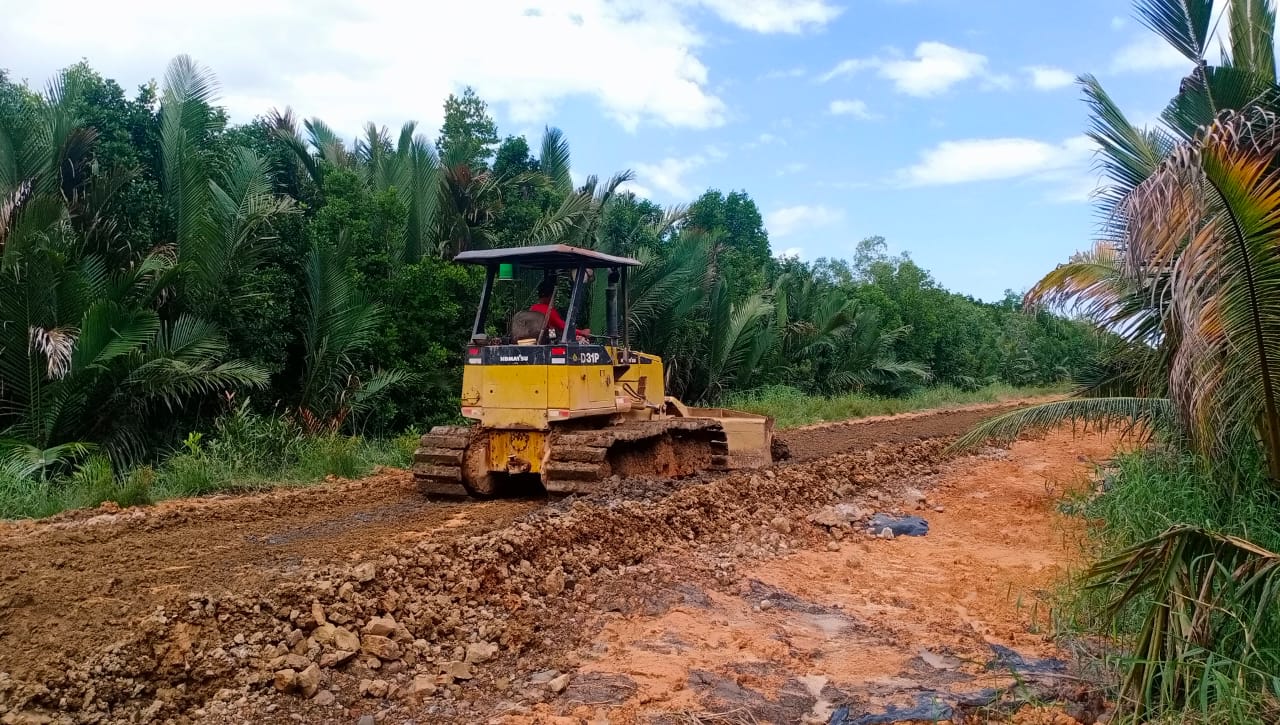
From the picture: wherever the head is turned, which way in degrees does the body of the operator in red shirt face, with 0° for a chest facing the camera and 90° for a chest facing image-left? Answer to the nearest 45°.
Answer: approximately 225°

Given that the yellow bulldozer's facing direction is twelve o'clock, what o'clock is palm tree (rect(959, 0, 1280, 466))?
The palm tree is roughly at 3 o'clock from the yellow bulldozer.

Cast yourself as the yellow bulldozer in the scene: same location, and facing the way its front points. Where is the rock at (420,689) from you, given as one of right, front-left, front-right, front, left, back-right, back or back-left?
back-right

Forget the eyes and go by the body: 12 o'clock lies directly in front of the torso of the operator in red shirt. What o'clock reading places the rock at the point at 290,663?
The rock is roughly at 5 o'clock from the operator in red shirt.

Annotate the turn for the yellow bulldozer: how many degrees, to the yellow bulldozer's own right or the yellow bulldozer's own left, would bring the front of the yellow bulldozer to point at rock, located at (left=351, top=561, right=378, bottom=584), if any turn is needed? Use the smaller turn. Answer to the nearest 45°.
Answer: approximately 135° to the yellow bulldozer's own right

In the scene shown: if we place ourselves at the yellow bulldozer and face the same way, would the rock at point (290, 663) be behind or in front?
behind

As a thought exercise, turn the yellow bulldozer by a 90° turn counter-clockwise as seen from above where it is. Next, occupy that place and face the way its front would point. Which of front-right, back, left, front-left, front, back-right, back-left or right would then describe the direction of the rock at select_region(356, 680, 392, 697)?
back-left

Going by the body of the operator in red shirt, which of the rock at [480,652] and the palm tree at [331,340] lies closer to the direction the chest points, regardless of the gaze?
the palm tree

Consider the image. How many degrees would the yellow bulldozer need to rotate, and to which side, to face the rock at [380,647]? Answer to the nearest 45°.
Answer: approximately 135° to its right

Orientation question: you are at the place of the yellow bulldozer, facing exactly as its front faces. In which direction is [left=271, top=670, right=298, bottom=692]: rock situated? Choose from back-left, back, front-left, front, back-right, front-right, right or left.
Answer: back-right

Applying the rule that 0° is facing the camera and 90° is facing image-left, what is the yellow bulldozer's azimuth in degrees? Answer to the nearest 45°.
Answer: approximately 225°

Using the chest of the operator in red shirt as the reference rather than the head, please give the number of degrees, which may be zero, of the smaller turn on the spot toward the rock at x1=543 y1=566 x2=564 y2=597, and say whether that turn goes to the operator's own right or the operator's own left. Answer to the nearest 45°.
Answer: approximately 135° to the operator's own right

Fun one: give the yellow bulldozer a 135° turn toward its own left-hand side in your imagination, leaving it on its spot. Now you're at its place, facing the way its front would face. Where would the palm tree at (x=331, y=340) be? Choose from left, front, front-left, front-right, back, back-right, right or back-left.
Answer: front-right

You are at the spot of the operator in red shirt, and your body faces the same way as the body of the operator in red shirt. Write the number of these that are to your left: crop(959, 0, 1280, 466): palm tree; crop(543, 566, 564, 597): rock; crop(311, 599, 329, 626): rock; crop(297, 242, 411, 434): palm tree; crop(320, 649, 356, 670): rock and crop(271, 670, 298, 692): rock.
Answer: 1

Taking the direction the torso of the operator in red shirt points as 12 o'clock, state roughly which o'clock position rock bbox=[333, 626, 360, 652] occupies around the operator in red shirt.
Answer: The rock is roughly at 5 o'clock from the operator in red shirt.

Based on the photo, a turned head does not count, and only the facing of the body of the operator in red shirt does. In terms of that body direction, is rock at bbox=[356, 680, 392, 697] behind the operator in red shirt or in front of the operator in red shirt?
behind

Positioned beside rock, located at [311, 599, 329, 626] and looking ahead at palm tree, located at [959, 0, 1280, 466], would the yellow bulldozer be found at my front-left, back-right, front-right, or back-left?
front-left

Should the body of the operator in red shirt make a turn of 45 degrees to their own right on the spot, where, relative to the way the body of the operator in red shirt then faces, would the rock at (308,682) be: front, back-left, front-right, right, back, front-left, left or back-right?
right

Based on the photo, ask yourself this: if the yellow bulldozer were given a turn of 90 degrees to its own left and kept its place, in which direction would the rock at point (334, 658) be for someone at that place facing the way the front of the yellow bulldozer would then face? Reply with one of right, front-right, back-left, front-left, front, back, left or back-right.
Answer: back-left
